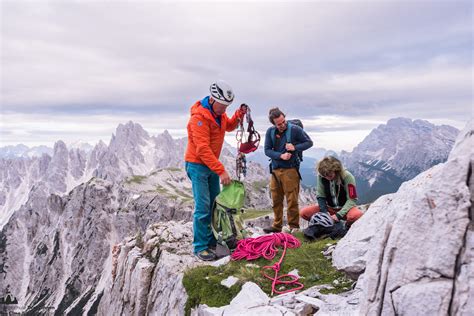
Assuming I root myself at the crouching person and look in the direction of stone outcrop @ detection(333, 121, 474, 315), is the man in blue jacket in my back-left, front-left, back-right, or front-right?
back-right

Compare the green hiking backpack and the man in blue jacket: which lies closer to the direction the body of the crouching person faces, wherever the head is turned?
the green hiking backpack

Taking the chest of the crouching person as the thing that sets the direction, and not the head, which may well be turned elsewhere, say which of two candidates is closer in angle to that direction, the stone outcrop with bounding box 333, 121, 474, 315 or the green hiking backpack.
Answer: the green hiking backpack

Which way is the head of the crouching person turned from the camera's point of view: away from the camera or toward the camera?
toward the camera

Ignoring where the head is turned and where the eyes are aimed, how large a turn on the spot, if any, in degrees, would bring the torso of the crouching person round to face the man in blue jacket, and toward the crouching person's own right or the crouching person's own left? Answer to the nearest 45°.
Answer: approximately 90° to the crouching person's own right

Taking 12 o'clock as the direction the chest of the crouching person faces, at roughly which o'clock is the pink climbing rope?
The pink climbing rope is roughly at 12 o'clock from the crouching person.

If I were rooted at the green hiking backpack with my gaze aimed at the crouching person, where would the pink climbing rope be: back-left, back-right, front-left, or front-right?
front-right

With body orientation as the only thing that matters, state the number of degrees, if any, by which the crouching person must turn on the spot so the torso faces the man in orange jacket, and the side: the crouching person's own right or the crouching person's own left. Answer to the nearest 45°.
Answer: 0° — they already face them

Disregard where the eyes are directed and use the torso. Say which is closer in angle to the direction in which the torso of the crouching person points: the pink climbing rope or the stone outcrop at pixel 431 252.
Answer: the pink climbing rope

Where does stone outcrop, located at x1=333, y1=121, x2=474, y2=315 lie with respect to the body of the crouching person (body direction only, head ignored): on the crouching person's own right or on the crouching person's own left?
on the crouching person's own left
